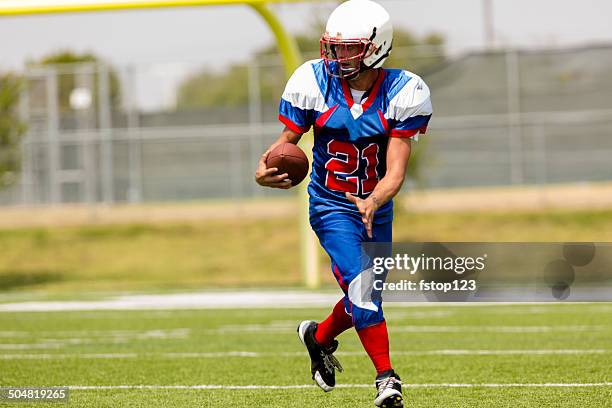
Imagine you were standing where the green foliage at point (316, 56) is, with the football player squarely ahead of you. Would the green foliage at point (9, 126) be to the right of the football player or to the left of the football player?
right

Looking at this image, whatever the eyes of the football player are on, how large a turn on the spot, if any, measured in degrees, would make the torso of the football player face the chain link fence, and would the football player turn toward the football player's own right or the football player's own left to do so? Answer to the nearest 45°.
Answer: approximately 180°

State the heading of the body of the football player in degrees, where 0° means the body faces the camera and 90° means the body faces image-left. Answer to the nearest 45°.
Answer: approximately 0°

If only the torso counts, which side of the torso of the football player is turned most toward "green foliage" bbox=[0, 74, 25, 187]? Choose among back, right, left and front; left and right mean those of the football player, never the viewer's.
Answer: back

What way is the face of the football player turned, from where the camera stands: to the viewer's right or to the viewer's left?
to the viewer's left

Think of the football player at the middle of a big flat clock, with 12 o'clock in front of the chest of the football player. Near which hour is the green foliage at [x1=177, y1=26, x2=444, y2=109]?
The green foliage is roughly at 6 o'clock from the football player.
